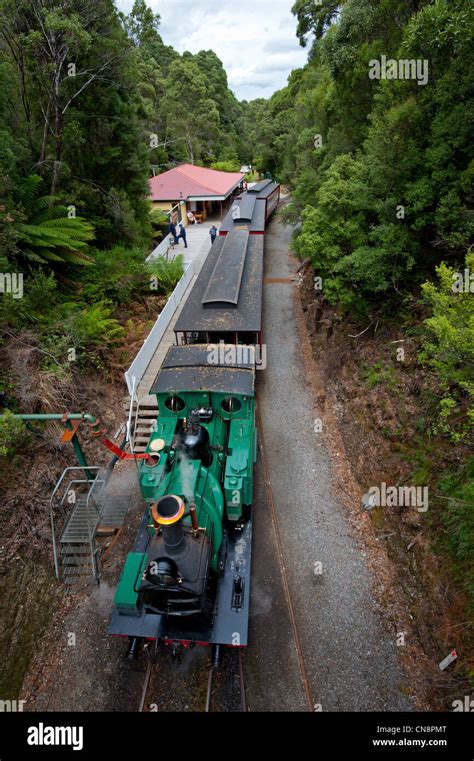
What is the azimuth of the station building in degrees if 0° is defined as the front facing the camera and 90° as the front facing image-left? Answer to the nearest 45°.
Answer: approximately 315°

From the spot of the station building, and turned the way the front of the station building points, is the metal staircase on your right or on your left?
on your right

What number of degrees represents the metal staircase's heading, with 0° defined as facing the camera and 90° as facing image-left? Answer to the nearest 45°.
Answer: approximately 0°

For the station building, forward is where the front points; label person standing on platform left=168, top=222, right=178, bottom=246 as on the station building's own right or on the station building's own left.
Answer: on the station building's own right

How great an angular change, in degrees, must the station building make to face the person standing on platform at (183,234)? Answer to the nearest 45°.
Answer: approximately 45° to its right
